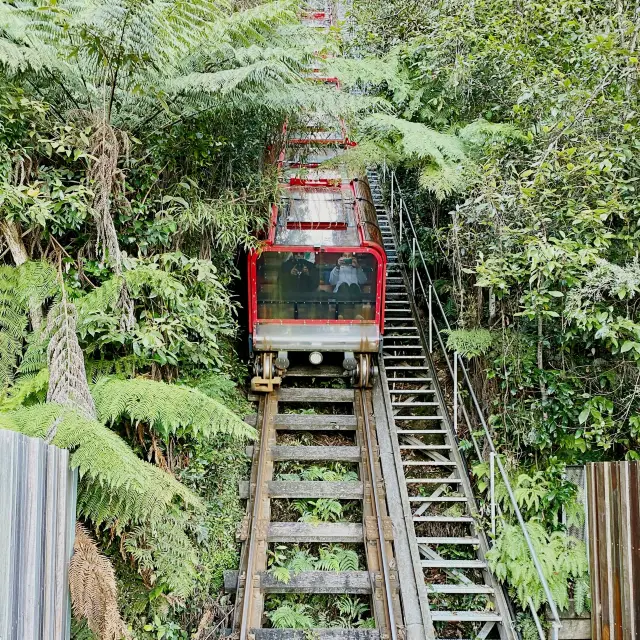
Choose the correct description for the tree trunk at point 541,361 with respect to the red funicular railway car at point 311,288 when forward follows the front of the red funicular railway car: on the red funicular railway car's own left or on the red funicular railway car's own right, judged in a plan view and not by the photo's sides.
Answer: on the red funicular railway car's own left

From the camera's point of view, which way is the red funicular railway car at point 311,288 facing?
toward the camera

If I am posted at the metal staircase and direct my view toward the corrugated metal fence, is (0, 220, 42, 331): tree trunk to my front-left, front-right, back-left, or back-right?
front-right

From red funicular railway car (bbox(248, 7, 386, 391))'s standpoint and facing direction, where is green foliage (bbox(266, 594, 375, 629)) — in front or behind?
in front

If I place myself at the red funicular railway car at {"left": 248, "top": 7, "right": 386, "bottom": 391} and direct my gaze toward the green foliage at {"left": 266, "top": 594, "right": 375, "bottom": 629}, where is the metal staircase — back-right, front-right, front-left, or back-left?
front-left

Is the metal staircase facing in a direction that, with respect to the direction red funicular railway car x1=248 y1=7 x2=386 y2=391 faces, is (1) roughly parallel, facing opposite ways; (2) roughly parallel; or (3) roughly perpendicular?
roughly parallel

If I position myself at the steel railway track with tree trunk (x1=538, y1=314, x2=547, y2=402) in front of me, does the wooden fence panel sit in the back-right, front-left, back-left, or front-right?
front-right

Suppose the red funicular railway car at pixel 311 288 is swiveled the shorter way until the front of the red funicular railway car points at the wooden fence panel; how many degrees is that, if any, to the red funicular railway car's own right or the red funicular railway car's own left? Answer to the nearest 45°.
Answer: approximately 45° to the red funicular railway car's own left

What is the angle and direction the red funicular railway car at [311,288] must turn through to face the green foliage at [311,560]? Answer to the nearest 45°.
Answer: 0° — it already faces it
